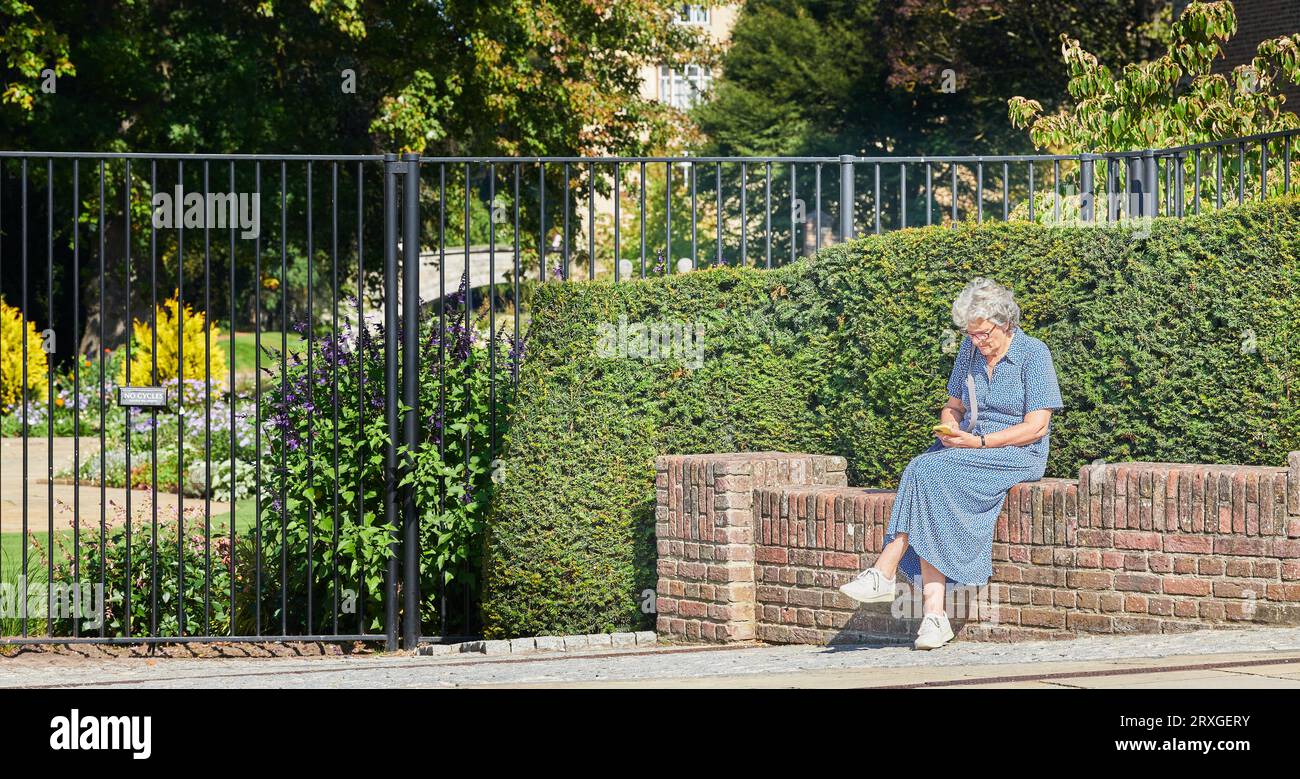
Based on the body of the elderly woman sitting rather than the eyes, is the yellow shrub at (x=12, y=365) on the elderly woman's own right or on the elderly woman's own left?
on the elderly woman's own right

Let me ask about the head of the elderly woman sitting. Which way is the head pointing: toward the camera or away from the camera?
toward the camera

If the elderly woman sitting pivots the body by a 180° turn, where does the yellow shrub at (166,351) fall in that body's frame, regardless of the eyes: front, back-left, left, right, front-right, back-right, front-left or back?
left

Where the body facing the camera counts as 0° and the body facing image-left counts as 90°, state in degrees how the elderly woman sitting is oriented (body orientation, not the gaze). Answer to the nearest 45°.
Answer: approximately 45°

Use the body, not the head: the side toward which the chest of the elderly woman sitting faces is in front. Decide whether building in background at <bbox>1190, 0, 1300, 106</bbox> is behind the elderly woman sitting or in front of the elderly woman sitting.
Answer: behind

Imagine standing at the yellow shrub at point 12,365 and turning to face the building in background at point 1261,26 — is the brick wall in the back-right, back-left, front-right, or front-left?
front-right

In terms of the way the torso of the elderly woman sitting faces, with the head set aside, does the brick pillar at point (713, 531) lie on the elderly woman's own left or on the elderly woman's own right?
on the elderly woman's own right

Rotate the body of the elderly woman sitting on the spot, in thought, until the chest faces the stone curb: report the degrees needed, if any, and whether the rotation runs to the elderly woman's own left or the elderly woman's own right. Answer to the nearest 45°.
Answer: approximately 45° to the elderly woman's own right

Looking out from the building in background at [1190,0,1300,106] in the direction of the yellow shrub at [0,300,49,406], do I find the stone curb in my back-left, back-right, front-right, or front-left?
front-left
